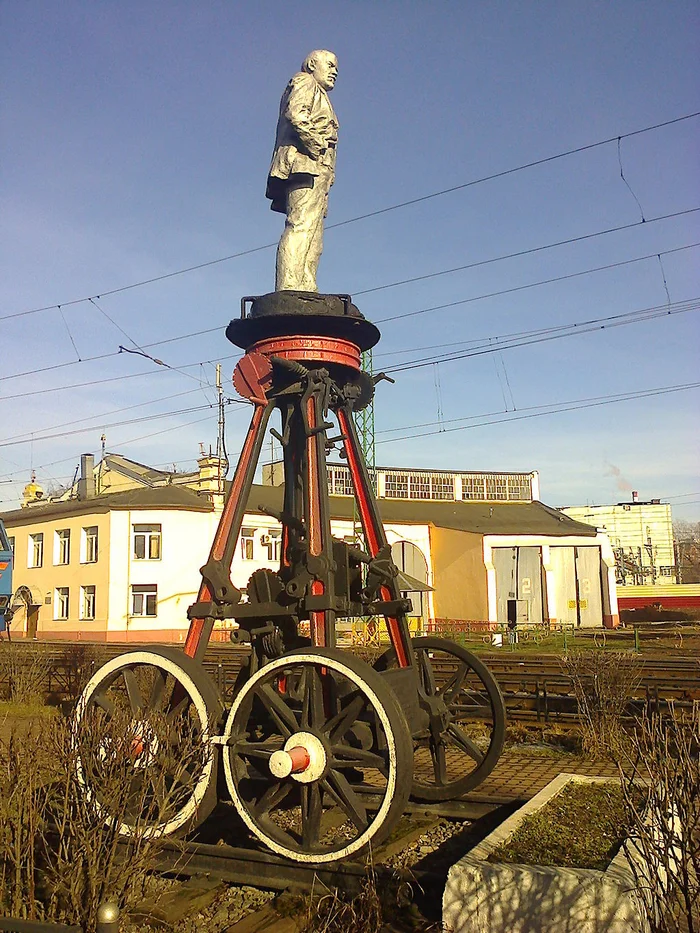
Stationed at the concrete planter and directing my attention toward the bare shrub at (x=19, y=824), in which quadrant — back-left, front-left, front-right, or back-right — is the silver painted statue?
front-right

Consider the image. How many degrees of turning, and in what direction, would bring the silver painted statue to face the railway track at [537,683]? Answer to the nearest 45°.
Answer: approximately 45° to its left

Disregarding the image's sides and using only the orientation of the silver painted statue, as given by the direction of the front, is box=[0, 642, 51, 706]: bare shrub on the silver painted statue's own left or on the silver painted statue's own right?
on the silver painted statue's own left

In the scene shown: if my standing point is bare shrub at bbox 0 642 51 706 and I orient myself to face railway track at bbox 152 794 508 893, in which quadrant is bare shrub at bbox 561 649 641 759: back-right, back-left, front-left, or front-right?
front-left

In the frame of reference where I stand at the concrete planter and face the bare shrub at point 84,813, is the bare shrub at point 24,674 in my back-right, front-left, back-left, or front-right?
front-right

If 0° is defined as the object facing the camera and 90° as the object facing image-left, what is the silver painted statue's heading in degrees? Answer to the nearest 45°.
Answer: approximately 270°
